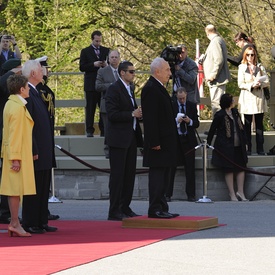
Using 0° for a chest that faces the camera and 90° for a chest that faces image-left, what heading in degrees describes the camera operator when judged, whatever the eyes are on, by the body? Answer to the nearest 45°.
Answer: approximately 45°

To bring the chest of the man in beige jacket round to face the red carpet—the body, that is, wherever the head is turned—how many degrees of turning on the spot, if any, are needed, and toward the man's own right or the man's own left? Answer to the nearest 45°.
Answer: approximately 90° to the man's own left

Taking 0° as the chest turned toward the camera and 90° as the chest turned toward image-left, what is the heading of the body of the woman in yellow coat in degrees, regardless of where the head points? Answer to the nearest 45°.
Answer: approximately 270°

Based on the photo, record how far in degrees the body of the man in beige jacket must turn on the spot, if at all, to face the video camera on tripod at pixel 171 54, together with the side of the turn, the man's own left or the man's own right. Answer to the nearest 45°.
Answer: approximately 45° to the man's own left

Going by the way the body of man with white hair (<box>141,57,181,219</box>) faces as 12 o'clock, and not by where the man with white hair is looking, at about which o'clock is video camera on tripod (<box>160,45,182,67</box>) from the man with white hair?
The video camera on tripod is roughly at 9 o'clock from the man with white hair.

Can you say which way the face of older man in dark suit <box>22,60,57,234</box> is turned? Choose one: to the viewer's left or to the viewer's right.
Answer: to the viewer's right

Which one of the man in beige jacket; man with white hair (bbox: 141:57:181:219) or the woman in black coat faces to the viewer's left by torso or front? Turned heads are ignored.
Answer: the man in beige jacket

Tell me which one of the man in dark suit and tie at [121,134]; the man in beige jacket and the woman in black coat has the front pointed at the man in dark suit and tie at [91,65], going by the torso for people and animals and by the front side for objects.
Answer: the man in beige jacket

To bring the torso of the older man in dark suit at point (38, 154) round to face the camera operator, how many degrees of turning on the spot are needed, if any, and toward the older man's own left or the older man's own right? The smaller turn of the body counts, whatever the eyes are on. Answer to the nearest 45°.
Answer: approximately 45° to the older man's own left

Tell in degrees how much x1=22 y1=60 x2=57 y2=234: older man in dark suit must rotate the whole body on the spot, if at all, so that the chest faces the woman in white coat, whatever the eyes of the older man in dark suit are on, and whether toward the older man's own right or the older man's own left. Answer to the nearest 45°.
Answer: approximately 45° to the older man's own left

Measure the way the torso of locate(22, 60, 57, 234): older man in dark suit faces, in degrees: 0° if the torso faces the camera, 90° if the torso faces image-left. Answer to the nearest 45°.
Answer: approximately 270°

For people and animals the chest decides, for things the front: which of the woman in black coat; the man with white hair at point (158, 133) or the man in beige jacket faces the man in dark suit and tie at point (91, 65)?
the man in beige jacket
